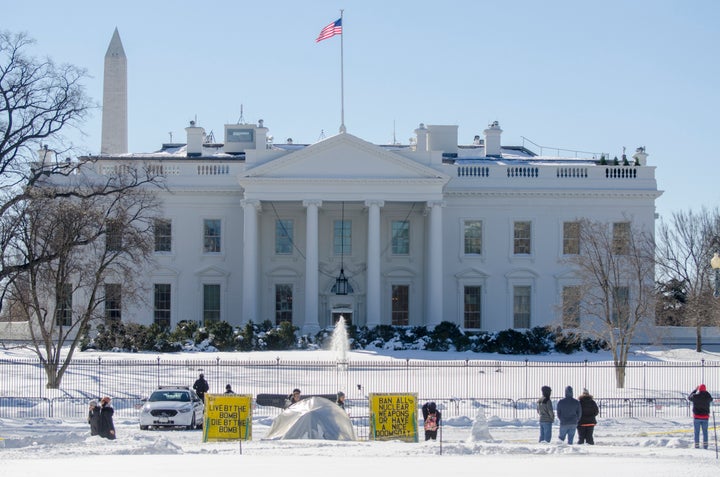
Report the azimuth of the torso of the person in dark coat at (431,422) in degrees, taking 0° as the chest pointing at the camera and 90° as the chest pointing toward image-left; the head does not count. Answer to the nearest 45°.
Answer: approximately 180°

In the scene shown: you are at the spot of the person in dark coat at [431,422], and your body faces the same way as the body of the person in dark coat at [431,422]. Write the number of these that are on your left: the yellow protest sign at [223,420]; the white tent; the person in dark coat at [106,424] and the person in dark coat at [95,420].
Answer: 4

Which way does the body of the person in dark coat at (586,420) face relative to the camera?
away from the camera

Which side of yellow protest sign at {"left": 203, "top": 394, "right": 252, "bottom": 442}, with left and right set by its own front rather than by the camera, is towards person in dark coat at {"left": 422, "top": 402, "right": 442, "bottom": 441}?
left

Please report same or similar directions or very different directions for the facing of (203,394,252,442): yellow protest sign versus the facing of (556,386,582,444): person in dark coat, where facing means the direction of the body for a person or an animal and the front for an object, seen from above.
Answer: very different directions

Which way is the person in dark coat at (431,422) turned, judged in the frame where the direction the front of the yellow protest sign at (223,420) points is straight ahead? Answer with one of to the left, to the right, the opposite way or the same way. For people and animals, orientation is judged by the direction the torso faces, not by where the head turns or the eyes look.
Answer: the opposite way

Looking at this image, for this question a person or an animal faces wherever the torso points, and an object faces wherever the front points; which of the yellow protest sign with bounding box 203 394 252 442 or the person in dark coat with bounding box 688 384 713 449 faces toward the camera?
the yellow protest sign

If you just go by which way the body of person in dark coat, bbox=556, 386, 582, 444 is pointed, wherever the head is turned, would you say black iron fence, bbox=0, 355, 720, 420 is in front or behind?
in front

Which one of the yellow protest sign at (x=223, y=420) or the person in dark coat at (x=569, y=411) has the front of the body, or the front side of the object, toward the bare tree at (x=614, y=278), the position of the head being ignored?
the person in dark coat

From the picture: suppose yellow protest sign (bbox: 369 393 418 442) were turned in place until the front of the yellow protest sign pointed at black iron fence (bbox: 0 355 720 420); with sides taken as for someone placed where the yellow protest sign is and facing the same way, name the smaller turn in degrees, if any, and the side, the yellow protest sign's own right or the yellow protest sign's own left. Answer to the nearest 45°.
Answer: approximately 180°

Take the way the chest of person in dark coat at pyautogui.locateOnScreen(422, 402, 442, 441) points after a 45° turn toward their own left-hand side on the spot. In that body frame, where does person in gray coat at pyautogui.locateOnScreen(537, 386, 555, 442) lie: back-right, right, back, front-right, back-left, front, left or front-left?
back-right

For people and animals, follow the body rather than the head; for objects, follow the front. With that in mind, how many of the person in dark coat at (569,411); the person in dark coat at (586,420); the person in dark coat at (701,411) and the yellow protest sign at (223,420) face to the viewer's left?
0

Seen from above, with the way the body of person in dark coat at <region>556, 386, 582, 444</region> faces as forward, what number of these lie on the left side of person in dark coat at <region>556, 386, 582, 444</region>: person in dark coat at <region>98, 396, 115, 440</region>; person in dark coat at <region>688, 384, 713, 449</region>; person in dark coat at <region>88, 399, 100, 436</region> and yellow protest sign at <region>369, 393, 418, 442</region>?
3

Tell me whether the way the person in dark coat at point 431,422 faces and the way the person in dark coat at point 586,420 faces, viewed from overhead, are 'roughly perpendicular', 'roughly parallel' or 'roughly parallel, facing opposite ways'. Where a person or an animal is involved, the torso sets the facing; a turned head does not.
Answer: roughly parallel

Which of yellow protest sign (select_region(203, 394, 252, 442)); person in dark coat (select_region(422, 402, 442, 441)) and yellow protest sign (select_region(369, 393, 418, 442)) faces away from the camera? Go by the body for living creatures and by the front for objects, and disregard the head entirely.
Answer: the person in dark coat

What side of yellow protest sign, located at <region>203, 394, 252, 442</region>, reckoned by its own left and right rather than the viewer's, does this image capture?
front

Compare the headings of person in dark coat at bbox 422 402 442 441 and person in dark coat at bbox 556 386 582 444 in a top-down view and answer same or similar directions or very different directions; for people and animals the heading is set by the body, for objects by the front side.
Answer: same or similar directions

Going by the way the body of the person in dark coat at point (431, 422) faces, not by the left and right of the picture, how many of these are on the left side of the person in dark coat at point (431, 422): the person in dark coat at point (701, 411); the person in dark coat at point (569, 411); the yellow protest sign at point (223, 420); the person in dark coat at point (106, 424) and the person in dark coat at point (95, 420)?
3

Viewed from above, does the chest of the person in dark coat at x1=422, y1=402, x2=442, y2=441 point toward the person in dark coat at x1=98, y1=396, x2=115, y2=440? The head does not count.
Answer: no

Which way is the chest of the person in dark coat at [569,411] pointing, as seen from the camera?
away from the camera

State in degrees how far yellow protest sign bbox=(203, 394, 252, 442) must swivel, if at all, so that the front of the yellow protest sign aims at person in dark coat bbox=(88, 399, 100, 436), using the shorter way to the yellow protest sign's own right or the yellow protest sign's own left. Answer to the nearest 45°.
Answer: approximately 90° to the yellow protest sign's own right

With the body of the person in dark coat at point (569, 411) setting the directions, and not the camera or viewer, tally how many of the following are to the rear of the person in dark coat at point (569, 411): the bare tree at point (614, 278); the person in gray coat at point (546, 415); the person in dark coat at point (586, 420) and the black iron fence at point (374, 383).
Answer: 0

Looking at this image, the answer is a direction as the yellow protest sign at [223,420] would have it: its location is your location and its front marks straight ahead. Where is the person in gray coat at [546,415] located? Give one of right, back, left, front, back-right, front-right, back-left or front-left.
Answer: left
